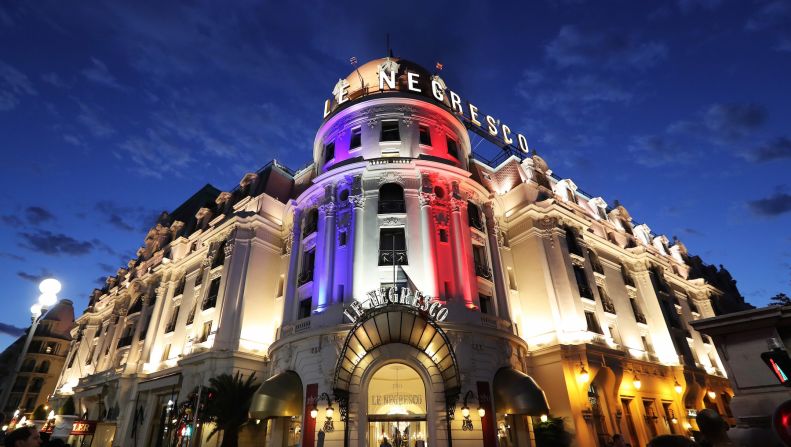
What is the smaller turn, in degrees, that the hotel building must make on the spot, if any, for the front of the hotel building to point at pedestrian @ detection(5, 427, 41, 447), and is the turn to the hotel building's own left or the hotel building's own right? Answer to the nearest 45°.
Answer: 0° — it already faces them

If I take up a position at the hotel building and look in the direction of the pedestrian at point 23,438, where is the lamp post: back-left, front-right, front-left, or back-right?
front-right

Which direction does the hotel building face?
toward the camera

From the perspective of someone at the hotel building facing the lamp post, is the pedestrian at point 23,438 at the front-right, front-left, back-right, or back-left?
front-left

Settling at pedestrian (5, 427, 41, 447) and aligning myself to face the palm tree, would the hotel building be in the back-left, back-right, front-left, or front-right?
front-right

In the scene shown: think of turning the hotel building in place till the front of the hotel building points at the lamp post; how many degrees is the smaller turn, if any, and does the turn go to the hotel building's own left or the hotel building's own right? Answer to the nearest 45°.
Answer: approximately 45° to the hotel building's own right
